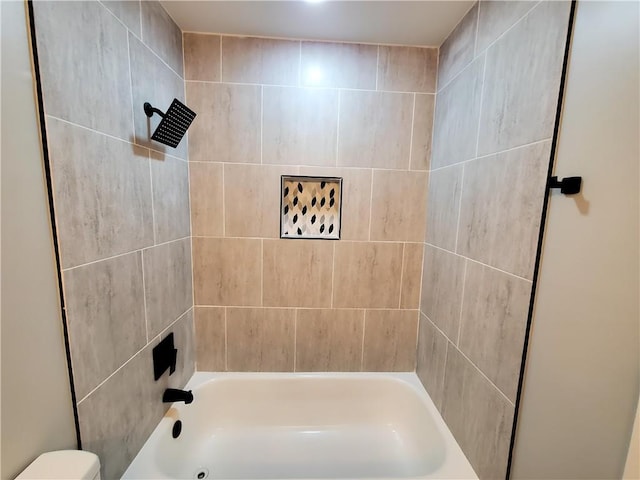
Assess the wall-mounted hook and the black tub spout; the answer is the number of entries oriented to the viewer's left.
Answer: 1

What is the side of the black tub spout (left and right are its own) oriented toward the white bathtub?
front

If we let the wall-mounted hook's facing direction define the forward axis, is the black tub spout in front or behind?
in front

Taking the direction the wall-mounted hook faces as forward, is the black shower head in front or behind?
in front

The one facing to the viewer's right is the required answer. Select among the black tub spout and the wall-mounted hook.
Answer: the black tub spout

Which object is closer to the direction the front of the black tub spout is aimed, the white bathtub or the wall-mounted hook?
the white bathtub

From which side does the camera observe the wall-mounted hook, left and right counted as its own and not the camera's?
left

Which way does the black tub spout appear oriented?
to the viewer's right
